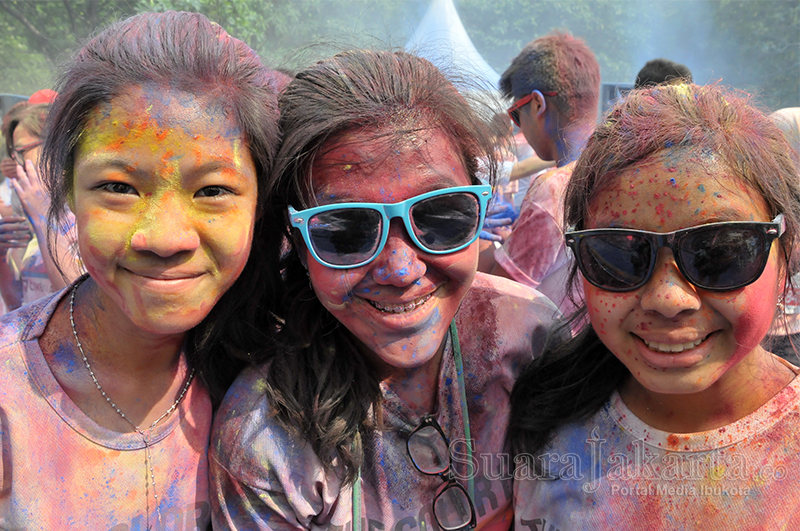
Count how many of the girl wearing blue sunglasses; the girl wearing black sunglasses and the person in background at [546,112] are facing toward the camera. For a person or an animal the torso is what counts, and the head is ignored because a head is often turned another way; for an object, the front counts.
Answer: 2

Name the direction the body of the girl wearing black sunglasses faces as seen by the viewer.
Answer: toward the camera

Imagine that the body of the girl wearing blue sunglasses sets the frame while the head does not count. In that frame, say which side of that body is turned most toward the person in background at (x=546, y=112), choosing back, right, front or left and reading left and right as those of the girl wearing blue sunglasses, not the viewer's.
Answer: back

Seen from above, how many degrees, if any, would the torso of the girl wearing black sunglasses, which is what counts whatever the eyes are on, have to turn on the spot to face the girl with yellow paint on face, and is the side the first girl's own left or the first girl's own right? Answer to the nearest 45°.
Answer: approximately 90° to the first girl's own right

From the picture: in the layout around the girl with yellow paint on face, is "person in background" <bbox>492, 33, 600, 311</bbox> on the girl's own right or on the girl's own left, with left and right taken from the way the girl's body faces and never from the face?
on the girl's own left

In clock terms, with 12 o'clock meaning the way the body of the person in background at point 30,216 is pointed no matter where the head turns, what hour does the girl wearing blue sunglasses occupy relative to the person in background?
The girl wearing blue sunglasses is roughly at 10 o'clock from the person in background.

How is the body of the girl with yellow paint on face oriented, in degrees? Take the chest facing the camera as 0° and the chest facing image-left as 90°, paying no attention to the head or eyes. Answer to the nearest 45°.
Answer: approximately 0°
